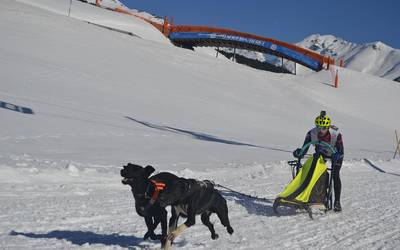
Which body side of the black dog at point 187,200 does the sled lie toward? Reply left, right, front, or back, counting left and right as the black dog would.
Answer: back

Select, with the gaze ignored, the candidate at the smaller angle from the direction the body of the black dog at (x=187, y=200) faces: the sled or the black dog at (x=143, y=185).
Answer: the black dog

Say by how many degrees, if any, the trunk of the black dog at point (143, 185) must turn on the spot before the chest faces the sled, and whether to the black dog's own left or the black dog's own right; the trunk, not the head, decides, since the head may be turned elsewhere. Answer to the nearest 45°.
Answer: approximately 180°

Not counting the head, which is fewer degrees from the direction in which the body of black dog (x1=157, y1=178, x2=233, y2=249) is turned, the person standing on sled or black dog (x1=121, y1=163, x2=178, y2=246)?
the black dog

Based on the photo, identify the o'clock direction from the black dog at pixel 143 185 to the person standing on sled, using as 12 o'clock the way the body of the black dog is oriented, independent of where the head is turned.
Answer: The person standing on sled is roughly at 6 o'clock from the black dog.

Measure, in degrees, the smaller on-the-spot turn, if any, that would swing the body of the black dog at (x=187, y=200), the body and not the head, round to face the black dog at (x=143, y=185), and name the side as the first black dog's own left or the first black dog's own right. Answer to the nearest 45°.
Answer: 0° — it already faces it

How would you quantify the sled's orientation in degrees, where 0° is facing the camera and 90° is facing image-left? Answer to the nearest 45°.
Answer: approximately 45°
